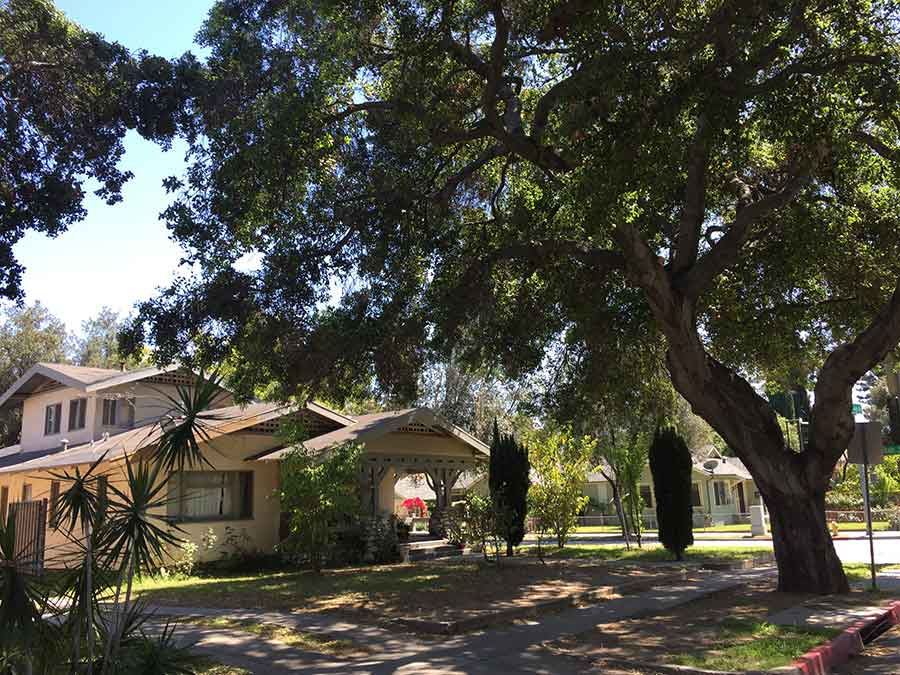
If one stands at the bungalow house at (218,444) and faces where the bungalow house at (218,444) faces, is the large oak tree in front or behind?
in front

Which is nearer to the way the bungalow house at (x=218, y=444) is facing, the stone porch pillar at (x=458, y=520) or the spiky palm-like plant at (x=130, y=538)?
the stone porch pillar

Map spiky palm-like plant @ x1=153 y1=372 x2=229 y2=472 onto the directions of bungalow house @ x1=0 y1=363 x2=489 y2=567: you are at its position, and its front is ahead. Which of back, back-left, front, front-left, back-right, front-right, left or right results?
front-right

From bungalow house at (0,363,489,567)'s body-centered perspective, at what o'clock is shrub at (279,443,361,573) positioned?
The shrub is roughly at 1 o'clock from the bungalow house.

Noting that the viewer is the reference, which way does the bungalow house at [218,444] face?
facing the viewer and to the right of the viewer

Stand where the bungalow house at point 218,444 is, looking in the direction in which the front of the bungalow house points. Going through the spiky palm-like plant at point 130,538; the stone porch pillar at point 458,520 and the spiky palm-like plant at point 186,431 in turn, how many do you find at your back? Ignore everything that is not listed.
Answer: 0

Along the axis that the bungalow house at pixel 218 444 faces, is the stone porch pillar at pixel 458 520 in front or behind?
in front

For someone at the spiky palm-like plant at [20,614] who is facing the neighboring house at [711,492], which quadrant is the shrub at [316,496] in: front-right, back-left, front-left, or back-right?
front-left

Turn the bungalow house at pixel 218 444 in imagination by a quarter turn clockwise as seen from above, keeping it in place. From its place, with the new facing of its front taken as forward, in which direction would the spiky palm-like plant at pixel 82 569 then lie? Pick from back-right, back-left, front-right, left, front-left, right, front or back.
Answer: front-left

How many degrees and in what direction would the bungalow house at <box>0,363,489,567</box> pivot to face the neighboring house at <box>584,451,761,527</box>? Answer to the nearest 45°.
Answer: approximately 90° to its left

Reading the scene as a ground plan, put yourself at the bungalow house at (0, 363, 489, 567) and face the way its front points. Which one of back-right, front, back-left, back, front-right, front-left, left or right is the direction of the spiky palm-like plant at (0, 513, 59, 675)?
front-right

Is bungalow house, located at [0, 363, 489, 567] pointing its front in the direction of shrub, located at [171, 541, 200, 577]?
no
